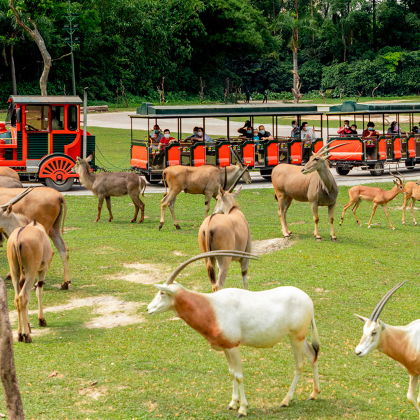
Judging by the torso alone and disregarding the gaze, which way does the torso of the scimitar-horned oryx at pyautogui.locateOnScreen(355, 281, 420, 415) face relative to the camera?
to the viewer's left

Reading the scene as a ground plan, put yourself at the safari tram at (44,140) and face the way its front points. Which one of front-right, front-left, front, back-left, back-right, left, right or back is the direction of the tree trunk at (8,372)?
left

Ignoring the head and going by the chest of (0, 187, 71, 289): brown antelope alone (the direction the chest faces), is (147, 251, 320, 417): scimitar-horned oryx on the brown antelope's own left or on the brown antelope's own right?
on the brown antelope's own left

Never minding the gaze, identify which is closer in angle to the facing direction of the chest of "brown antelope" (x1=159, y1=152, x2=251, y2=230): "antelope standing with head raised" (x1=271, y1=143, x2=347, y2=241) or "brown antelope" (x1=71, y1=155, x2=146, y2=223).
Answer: the antelope standing with head raised

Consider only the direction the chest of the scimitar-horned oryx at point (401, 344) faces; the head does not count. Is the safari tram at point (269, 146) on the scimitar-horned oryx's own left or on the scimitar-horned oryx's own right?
on the scimitar-horned oryx's own right

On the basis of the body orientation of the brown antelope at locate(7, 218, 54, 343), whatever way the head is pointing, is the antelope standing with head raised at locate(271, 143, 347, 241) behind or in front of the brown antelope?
in front

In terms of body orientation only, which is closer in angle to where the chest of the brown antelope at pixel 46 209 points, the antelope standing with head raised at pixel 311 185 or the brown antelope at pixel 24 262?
the brown antelope

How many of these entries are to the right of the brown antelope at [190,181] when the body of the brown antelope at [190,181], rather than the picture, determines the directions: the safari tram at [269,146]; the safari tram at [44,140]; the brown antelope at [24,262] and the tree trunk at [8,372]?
2

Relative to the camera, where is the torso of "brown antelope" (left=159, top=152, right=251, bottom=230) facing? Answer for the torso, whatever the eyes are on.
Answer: to the viewer's right

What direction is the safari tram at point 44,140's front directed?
to the viewer's left

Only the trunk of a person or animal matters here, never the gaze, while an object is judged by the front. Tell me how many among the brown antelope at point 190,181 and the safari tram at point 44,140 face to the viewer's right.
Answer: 1

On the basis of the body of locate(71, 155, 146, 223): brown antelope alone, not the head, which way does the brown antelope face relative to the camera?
to the viewer's left

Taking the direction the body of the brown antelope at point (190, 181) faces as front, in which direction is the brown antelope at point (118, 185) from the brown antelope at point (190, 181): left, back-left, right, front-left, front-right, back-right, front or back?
back

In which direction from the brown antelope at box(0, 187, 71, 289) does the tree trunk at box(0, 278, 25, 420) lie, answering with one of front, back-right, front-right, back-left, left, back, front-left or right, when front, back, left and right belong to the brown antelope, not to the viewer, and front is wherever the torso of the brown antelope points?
left

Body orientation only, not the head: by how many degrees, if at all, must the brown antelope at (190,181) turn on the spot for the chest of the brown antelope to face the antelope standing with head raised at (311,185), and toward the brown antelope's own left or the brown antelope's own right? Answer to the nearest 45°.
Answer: approximately 45° to the brown antelope's own right

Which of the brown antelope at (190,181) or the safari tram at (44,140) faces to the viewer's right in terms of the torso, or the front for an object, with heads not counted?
the brown antelope

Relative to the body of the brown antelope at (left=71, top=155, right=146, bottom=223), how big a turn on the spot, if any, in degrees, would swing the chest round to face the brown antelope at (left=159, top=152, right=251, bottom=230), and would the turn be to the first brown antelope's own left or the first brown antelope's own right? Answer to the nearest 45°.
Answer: approximately 180°
